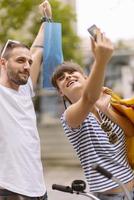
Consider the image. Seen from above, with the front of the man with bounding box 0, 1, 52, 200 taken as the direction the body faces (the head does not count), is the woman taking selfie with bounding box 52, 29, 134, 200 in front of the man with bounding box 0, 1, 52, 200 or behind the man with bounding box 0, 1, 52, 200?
in front

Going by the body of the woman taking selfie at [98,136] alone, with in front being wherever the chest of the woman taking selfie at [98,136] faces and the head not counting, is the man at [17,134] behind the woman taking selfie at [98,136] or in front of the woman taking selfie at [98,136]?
behind

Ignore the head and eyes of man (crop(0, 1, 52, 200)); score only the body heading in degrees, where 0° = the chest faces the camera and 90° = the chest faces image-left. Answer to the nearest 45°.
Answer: approximately 315°

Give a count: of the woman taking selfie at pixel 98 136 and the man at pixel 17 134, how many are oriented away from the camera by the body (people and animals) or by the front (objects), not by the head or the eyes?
0

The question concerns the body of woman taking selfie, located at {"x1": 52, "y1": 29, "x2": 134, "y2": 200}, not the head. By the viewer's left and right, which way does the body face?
facing the viewer and to the right of the viewer
